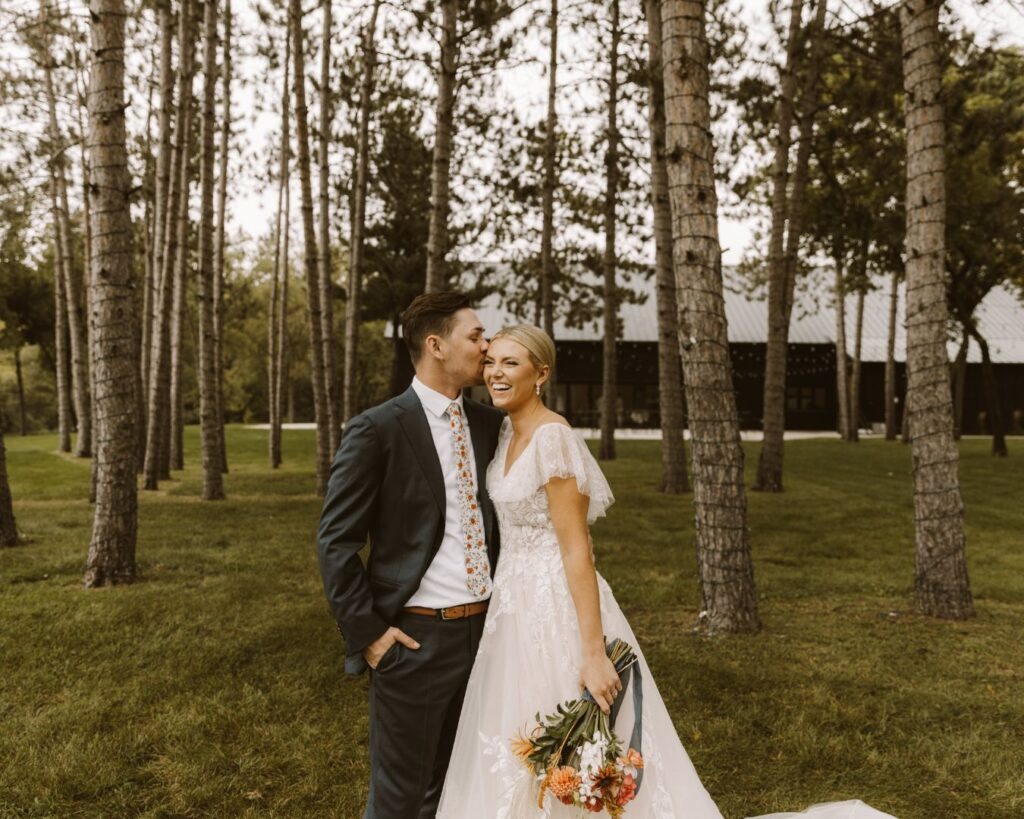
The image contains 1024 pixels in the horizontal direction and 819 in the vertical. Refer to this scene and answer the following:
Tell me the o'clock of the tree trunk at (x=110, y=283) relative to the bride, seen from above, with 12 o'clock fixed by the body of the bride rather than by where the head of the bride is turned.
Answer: The tree trunk is roughly at 3 o'clock from the bride.

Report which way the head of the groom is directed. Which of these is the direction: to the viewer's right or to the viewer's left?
to the viewer's right

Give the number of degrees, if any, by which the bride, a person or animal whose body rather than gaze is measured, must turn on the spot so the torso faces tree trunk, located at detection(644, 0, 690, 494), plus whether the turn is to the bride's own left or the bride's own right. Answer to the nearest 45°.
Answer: approximately 135° to the bride's own right

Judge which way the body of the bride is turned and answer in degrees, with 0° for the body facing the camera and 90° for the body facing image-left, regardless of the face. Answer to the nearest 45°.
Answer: approximately 45°

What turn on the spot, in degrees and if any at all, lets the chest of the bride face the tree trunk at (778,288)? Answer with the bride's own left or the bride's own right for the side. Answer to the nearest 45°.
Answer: approximately 135° to the bride's own right

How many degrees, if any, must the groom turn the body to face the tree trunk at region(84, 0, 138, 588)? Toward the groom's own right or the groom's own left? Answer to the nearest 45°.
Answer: approximately 180°

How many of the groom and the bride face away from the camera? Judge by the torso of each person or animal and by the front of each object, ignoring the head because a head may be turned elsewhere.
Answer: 0

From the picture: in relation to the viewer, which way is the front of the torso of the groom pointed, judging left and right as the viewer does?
facing the viewer and to the right of the viewer

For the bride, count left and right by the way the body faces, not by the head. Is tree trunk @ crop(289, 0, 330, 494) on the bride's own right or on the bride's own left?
on the bride's own right

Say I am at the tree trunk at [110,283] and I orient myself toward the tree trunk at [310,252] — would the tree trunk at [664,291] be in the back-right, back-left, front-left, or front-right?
front-right

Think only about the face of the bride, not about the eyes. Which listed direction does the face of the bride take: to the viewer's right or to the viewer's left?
to the viewer's left

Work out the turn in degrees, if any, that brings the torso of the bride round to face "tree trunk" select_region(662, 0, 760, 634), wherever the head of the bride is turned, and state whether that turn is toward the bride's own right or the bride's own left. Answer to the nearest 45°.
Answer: approximately 135° to the bride's own right

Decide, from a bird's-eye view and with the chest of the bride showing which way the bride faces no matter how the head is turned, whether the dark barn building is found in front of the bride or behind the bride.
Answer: behind
